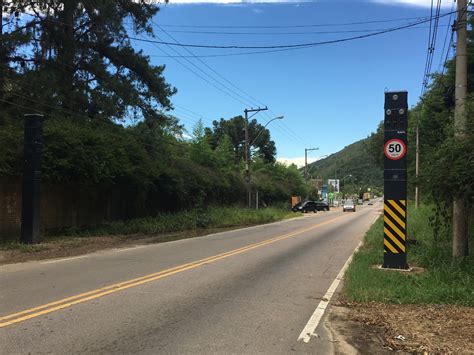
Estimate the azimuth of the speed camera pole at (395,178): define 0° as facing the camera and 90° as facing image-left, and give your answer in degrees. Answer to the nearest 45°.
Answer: approximately 0°

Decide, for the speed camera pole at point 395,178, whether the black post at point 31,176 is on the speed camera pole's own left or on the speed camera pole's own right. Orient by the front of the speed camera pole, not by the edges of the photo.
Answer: on the speed camera pole's own right

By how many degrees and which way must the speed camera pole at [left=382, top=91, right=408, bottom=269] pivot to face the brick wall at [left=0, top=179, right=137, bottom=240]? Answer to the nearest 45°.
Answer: approximately 90° to its right

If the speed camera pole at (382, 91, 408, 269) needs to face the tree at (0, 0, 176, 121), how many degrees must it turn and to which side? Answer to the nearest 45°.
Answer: approximately 135° to its right
